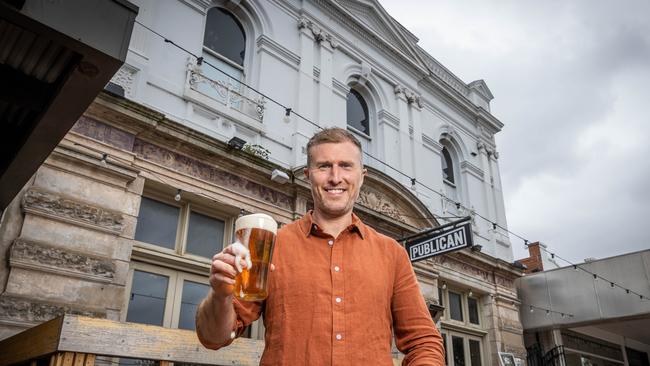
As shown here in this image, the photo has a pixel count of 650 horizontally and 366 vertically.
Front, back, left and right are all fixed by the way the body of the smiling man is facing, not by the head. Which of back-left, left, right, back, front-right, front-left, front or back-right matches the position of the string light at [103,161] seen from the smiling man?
back-right

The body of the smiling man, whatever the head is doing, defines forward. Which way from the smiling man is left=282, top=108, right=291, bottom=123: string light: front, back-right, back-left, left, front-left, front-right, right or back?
back

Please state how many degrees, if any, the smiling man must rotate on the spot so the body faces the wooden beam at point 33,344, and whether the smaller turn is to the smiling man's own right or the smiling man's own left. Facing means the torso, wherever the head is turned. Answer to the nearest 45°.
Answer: approximately 135° to the smiling man's own right

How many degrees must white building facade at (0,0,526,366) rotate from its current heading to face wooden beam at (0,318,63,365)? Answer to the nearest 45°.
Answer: approximately 45° to its right

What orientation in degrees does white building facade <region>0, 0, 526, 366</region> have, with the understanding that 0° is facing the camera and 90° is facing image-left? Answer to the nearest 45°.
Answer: approximately 315°

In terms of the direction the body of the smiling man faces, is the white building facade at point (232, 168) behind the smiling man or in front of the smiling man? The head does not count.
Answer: behind

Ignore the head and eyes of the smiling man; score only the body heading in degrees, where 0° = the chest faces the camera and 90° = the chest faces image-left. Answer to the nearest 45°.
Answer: approximately 0°
